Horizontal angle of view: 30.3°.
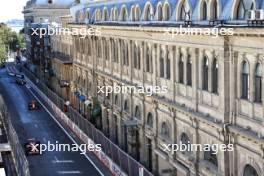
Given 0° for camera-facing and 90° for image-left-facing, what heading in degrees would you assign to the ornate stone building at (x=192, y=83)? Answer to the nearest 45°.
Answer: approximately 45°
